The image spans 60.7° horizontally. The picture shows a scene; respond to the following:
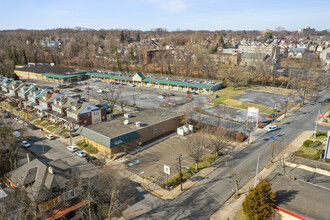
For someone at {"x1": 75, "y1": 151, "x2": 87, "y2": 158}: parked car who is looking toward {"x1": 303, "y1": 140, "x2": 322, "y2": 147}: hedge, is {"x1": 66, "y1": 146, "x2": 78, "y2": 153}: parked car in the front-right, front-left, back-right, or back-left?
back-left

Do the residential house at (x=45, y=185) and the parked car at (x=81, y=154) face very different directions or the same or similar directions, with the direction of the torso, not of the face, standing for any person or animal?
very different directions

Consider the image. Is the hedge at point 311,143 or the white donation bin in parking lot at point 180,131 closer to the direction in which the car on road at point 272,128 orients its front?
the white donation bin in parking lot

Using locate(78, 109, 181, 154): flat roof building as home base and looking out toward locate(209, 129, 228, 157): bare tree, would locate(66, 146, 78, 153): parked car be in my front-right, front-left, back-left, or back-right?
back-right
